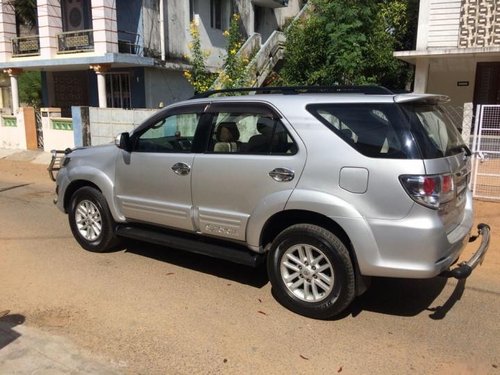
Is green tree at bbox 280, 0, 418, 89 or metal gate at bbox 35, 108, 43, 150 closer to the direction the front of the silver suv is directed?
the metal gate

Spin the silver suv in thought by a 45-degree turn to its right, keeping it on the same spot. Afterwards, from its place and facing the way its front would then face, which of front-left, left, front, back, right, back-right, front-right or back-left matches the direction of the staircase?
front

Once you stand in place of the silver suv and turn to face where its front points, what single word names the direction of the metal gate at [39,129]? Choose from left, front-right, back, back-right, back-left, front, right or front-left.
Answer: front

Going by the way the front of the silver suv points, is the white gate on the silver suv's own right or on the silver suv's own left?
on the silver suv's own right

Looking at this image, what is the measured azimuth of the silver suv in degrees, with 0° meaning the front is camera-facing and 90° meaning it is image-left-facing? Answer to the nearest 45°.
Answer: approximately 135°

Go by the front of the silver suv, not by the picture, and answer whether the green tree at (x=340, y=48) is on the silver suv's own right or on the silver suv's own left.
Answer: on the silver suv's own right
